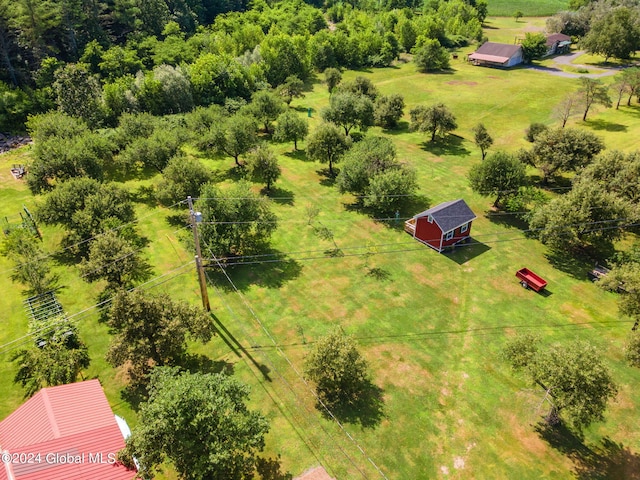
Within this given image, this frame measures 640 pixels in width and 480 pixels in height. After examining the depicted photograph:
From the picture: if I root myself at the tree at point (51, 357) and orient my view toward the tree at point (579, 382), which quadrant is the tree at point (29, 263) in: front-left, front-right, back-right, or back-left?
back-left

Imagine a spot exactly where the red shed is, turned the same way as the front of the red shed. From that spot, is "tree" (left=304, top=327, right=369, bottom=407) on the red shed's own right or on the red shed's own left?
on the red shed's own left

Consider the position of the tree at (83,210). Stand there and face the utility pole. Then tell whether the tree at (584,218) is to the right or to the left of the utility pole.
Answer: left

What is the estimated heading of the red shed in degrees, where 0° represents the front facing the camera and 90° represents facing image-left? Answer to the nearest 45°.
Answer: approximately 135°

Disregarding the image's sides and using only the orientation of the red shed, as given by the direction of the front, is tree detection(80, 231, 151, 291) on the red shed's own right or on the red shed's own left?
on the red shed's own left

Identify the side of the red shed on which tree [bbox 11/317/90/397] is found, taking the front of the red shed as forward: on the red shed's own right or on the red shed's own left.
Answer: on the red shed's own left

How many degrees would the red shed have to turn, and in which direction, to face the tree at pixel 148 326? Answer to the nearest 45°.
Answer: approximately 90° to its left

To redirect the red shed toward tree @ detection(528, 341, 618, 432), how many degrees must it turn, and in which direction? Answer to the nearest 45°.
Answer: approximately 135° to its left
